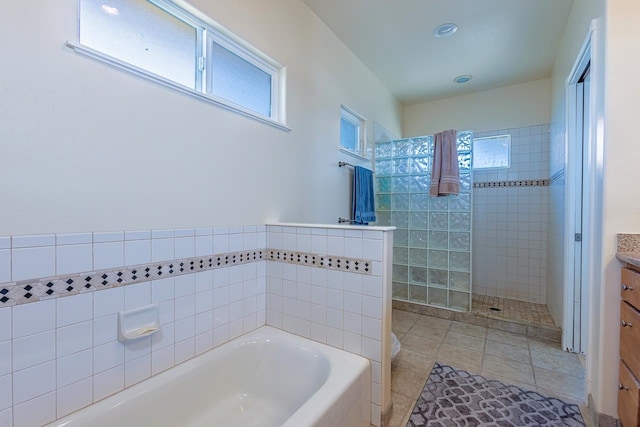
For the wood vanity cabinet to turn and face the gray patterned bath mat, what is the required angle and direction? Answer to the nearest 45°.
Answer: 0° — it already faces it

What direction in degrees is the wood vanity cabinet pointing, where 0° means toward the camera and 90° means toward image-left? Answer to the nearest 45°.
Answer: approximately 90°

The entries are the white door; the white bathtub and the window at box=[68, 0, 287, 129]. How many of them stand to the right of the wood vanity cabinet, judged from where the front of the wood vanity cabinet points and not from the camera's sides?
1

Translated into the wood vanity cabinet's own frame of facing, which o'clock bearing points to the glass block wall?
The glass block wall is roughly at 1 o'clock from the wood vanity cabinet.

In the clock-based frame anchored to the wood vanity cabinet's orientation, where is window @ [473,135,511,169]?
The window is roughly at 2 o'clock from the wood vanity cabinet.
